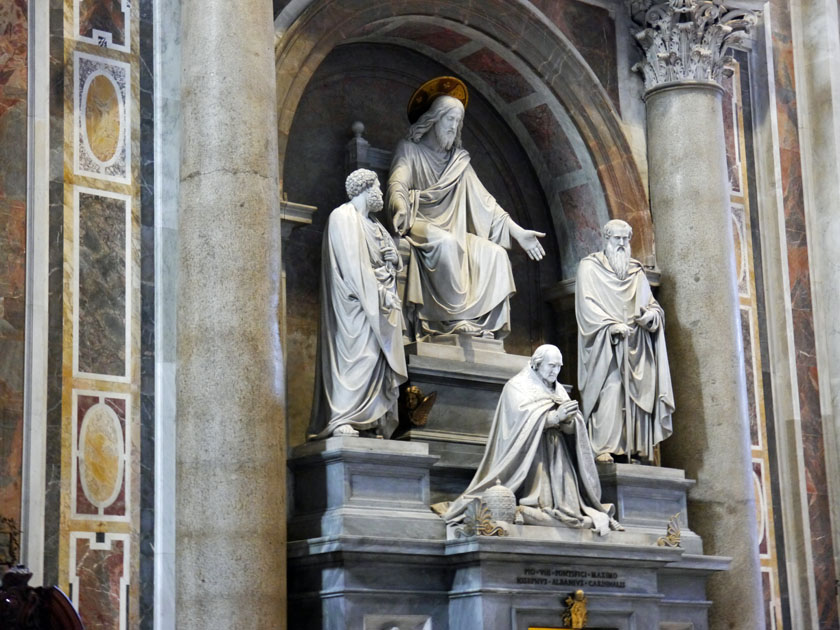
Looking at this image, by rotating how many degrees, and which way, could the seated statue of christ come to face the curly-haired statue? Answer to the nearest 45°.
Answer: approximately 90° to its right

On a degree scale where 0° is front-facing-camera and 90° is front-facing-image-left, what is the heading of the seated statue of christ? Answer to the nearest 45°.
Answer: approximately 315°

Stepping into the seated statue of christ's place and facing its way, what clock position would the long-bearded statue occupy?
The long-bearded statue is roughly at 10 o'clock from the seated statue of christ.

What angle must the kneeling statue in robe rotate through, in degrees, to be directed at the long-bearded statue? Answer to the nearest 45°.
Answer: approximately 90° to its left

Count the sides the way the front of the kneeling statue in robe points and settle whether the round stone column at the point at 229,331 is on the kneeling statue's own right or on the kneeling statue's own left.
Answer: on the kneeling statue's own right

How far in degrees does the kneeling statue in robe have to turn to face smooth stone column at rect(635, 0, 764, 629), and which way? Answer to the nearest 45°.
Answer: approximately 90° to its left
